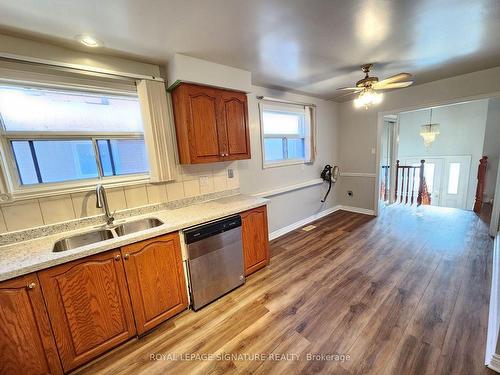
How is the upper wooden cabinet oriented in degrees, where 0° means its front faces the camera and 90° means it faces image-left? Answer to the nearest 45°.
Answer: approximately 315°

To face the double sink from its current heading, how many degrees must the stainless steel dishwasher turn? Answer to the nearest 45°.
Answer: approximately 135° to its right

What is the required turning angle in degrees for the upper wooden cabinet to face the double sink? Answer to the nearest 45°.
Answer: approximately 135° to its right

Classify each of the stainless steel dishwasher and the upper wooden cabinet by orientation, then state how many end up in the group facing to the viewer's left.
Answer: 0

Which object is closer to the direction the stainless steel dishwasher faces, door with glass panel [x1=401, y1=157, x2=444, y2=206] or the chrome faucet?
the door with glass panel

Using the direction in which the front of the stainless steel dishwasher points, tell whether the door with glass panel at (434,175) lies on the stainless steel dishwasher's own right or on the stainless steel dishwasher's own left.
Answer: on the stainless steel dishwasher's own left

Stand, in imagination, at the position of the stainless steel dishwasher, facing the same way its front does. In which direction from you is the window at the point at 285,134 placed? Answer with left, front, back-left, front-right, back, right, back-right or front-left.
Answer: left

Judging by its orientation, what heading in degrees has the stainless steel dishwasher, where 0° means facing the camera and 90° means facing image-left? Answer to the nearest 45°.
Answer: approximately 315°

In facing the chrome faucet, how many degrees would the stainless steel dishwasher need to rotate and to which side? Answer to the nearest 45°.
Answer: approximately 135° to its right

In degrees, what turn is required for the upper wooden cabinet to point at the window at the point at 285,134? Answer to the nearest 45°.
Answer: approximately 90° to its left

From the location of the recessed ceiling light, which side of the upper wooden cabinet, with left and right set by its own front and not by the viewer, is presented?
right

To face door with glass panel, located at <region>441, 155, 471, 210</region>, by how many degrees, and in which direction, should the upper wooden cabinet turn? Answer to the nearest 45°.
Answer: approximately 45° to its left
